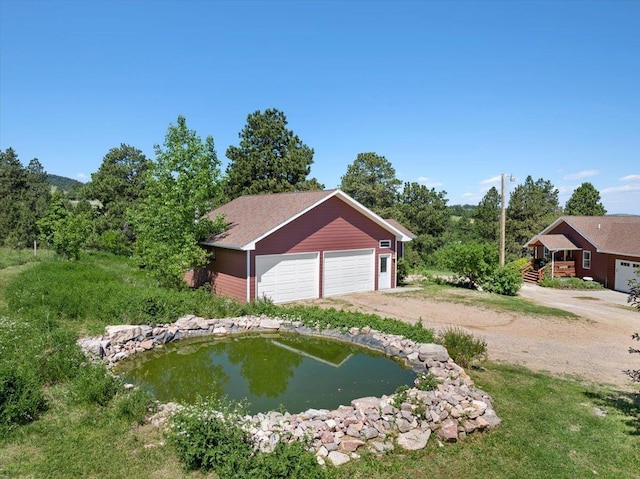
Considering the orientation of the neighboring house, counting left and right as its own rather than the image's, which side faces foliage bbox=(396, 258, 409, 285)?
front

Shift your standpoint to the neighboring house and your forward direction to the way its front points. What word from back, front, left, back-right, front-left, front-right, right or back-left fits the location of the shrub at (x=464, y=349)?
front-left

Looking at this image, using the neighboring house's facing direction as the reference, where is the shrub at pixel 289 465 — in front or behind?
in front

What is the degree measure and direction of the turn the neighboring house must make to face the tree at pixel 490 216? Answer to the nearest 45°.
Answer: approximately 90° to its right

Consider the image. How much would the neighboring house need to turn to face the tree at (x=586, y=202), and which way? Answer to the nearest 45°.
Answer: approximately 135° to its right

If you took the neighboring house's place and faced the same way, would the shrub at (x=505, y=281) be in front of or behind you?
in front

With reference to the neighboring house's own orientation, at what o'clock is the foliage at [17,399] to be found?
The foliage is roughly at 11 o'clock from the neighboring house.

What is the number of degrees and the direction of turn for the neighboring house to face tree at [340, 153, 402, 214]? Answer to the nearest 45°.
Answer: approximately 45° to its right

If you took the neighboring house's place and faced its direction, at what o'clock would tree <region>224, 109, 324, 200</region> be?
The tree is roughly at 1 o'clock from the neighboring house.

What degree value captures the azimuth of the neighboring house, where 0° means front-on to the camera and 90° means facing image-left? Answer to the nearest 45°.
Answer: approximately 45°

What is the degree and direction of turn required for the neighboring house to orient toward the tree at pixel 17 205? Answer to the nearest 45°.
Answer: approximately 45° to its right

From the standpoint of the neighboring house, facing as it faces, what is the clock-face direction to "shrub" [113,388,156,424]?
The shrub is roughly at 11 o'clock from the neighboring house.
